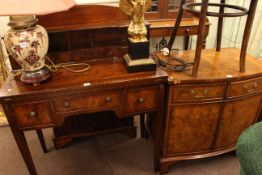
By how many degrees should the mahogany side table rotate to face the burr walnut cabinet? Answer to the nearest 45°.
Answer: approximately 90° to its left

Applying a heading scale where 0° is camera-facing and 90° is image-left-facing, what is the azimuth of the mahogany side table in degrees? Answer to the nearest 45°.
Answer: approximately 0°
